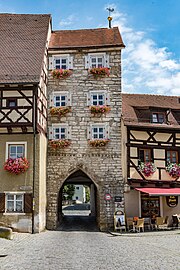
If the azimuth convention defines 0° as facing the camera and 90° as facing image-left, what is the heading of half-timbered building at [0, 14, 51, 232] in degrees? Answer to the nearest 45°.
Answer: approximately 0°

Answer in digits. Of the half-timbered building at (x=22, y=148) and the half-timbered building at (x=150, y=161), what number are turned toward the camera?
2

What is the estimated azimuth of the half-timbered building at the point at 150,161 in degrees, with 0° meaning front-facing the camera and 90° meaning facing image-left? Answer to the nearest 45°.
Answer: approximately 0°

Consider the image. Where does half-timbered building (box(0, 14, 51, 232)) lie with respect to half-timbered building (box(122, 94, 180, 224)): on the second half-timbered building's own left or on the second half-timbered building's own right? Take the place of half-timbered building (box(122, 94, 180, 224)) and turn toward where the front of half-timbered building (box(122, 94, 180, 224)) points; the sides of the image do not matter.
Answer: on the second half-timbered building's own right

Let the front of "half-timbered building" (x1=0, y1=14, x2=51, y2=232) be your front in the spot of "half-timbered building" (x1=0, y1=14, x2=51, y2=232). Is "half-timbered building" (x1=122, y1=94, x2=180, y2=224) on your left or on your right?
on your left
